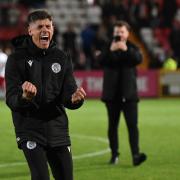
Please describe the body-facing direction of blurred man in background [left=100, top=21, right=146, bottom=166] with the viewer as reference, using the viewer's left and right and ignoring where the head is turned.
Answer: facing the viewer
